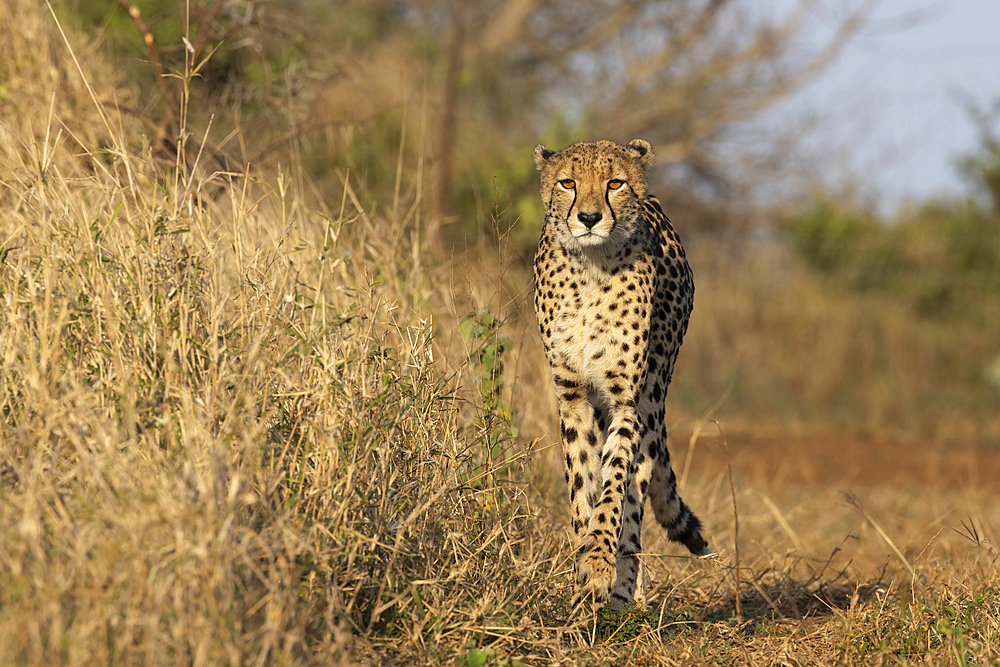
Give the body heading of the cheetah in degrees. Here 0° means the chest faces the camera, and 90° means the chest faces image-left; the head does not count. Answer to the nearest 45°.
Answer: approximately 0°
